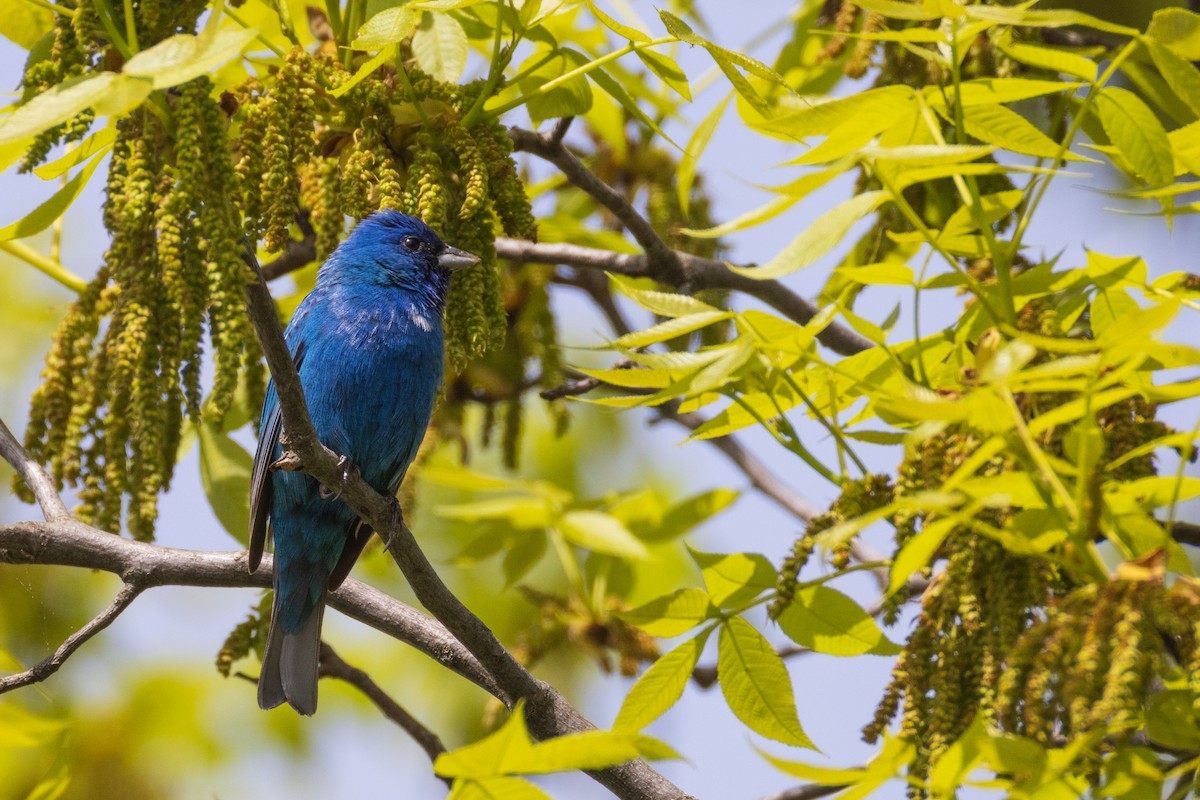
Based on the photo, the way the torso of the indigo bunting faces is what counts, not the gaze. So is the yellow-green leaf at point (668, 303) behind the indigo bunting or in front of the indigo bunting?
in front

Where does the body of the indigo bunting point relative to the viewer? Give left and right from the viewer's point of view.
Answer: facing the viewer and to the right of the viewer

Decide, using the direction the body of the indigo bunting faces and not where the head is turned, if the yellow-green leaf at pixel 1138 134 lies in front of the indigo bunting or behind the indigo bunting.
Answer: in front

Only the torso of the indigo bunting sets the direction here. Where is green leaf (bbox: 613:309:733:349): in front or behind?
in front

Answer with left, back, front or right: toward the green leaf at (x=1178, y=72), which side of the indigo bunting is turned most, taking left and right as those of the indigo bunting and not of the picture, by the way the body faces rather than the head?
front
